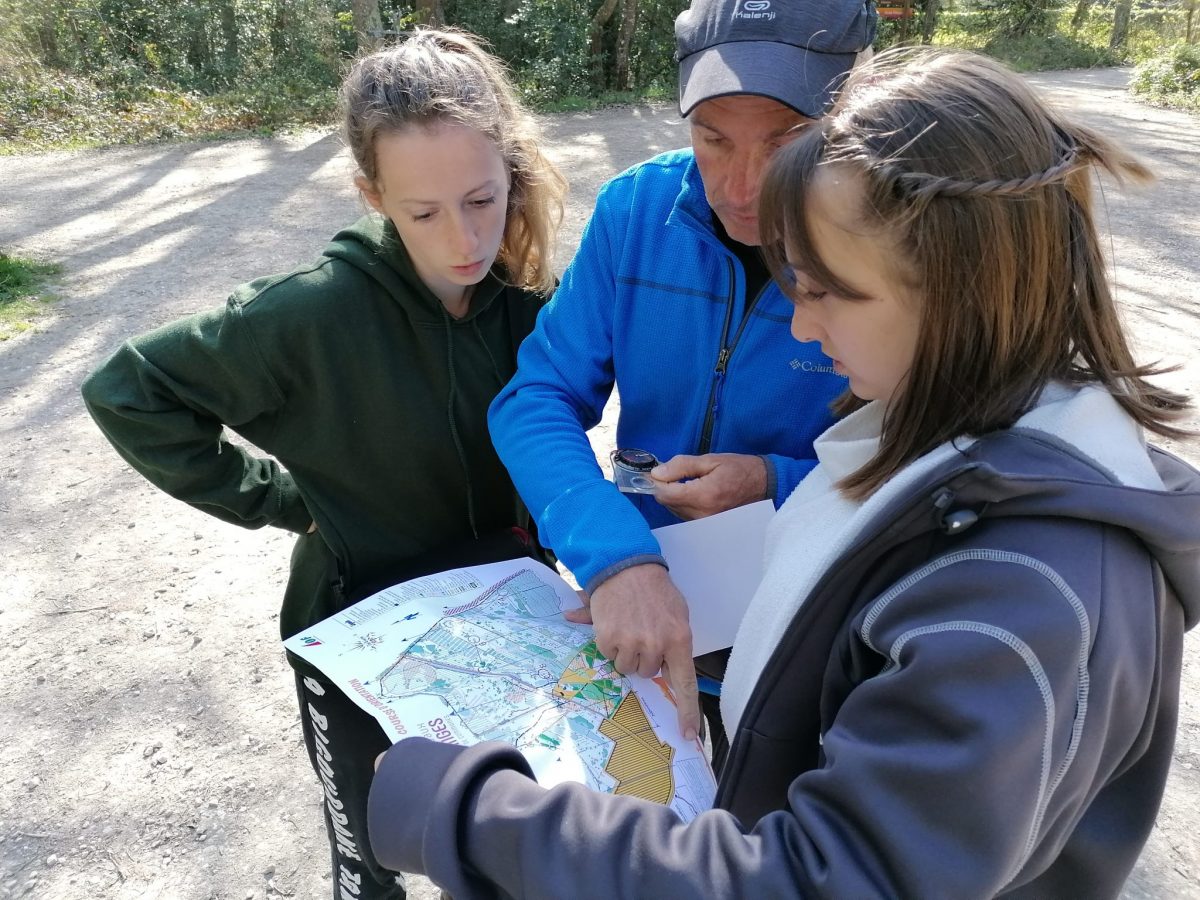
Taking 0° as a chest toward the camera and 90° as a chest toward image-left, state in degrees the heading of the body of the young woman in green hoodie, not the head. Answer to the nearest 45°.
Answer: approximately 315°

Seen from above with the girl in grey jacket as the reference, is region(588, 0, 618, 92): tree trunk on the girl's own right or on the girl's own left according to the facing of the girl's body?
on the girl's own right

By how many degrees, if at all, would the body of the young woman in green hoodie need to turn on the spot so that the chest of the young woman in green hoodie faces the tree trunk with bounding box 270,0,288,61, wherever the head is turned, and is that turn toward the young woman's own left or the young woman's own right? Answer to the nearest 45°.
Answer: approximately 135° to the young woman's own left

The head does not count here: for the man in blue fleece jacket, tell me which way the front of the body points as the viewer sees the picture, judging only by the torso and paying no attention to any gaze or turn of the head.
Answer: toward the camera

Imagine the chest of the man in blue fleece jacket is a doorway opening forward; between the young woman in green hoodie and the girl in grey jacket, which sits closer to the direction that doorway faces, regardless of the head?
the girl in grey jacket

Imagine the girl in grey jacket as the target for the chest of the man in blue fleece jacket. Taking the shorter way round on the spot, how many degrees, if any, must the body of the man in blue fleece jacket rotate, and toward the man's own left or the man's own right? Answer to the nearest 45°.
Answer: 0° — they already face them

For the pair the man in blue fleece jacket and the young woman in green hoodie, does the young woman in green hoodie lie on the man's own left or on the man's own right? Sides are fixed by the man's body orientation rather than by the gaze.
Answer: on the man's own right

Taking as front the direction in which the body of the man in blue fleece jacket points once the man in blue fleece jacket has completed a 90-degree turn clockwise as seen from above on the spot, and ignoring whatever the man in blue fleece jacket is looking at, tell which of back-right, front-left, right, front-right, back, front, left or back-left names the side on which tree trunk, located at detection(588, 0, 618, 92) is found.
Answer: right

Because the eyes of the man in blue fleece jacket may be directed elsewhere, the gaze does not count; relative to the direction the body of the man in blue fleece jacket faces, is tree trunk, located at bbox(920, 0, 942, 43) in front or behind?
behind

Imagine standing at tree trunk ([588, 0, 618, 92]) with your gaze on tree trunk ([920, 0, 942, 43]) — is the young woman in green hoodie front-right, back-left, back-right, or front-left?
back-right

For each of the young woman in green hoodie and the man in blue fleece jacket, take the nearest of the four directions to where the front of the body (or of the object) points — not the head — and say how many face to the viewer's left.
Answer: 0

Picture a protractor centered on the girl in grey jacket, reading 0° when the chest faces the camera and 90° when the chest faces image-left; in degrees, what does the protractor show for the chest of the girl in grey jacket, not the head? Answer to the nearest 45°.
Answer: approximately 90°

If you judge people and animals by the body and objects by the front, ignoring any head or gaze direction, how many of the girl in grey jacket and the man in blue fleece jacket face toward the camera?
1

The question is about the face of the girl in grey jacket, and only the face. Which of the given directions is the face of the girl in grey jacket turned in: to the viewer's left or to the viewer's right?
to the viewer's left

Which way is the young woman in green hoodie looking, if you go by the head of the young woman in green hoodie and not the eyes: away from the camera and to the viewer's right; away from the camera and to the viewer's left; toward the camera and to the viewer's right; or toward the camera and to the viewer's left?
toward the camera and to the viewer's right

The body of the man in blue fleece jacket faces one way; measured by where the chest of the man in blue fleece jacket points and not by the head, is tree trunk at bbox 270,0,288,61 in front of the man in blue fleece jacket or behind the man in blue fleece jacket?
behind
